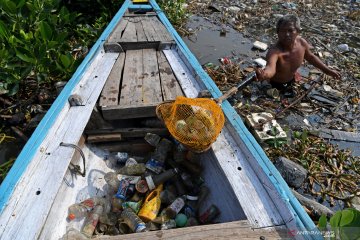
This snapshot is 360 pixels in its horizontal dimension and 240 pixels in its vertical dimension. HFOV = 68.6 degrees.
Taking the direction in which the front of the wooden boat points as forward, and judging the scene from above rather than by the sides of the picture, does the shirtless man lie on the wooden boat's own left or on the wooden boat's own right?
on the wooden boat's own right

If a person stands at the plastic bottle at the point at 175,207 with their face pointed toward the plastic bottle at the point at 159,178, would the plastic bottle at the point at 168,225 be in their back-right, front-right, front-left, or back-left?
back-left

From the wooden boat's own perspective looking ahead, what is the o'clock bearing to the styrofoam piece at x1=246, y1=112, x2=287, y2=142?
The styrofoam piece is roughly at 2 o'clock from the wooden boat.

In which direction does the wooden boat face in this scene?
away from the camera

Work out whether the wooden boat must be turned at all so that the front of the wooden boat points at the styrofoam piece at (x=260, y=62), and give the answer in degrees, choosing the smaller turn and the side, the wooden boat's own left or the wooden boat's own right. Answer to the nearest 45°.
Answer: approximately 45° to the wooden boat's own right
